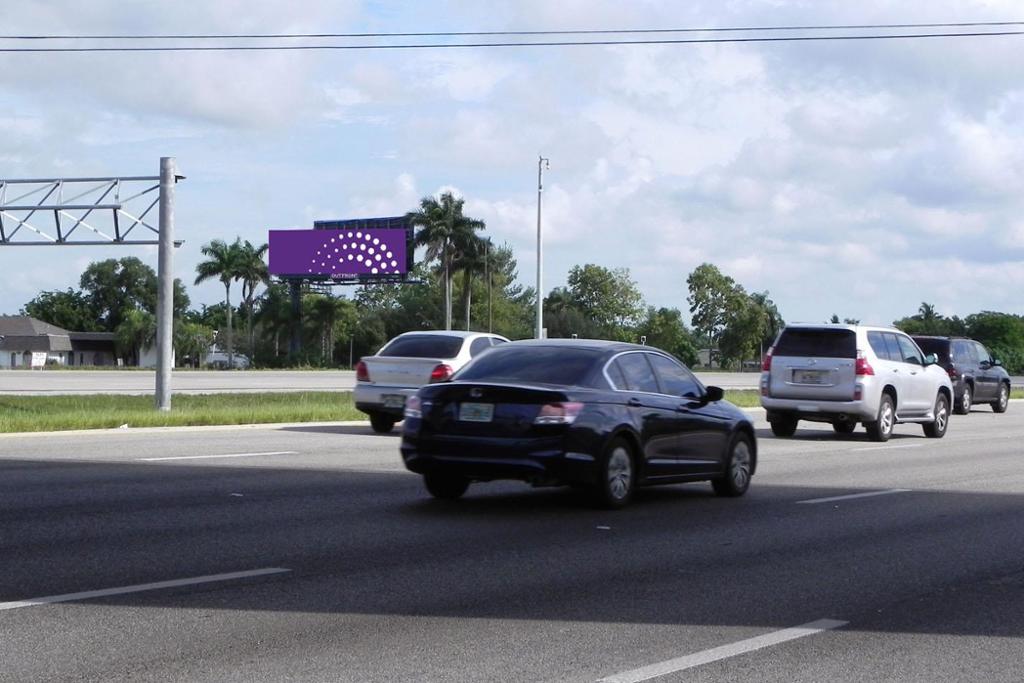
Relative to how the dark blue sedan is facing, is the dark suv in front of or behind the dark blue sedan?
in front

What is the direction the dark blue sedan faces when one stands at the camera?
facing away from the viewer and to the right of the viewer

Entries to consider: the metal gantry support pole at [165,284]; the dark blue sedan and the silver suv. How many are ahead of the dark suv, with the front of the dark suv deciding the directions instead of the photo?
0

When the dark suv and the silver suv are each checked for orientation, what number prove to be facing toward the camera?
0

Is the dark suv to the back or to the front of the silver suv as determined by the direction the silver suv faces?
to the front

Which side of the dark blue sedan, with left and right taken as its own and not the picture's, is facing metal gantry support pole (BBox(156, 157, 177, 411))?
left

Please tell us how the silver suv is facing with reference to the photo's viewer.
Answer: facing away from the viewer and to the right of the viewer

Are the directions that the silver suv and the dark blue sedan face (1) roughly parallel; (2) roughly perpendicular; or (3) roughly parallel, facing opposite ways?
roughly parallel

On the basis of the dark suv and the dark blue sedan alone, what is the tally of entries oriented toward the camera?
0

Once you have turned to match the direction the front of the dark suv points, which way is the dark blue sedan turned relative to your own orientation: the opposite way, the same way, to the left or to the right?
the same way

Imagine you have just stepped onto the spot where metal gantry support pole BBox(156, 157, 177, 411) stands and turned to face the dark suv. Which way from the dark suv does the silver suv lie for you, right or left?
right

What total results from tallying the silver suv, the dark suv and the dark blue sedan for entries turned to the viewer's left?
0

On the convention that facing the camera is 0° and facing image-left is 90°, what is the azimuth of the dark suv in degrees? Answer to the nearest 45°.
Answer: approximately 225°

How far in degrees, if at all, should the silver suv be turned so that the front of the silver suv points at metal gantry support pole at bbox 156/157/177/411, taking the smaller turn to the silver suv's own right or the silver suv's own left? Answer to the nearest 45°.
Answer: approximately 135° to the silver suv's own left
